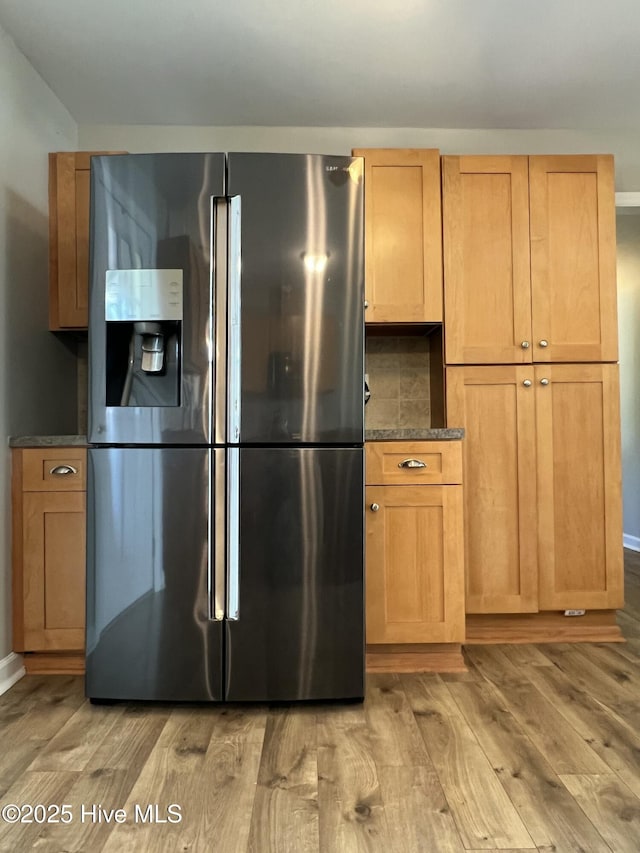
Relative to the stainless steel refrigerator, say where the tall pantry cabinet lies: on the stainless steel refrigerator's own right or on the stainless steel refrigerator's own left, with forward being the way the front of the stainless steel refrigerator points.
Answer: on the stainless steel refrigerator's own left

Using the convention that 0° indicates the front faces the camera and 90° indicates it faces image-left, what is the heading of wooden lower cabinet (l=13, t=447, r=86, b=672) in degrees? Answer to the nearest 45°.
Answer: approximately 0°

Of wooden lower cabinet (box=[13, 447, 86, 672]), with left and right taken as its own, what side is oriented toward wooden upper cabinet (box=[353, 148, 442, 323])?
left

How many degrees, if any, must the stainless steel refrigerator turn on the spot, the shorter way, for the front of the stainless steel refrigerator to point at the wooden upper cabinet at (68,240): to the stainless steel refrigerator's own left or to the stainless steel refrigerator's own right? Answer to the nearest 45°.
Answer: approximately 135° to the stainless steel refrigerator's own right

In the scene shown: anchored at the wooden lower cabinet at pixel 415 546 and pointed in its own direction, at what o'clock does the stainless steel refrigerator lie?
The stainless steel refrigerator is roughly at 2 o'clock from the wooden lower cabinet.

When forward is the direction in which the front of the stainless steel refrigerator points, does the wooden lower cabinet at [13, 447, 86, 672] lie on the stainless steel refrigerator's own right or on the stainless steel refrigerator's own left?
on the stainless steel refrigerator's own right
